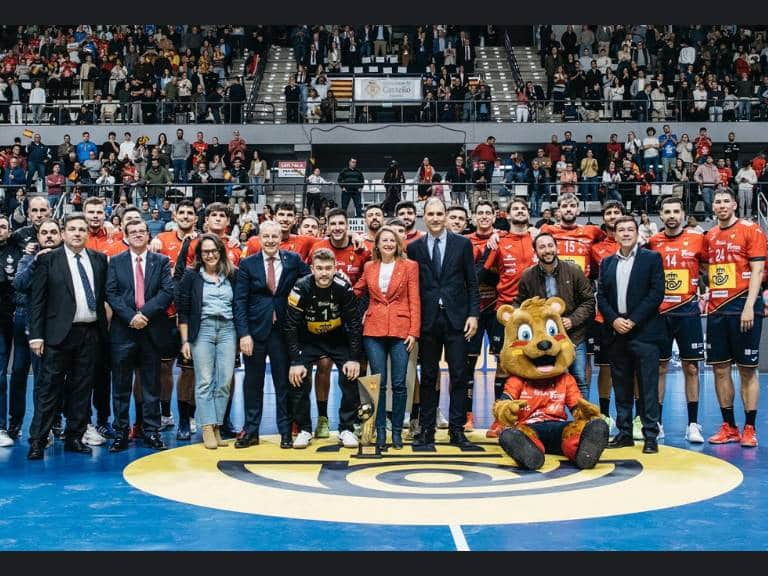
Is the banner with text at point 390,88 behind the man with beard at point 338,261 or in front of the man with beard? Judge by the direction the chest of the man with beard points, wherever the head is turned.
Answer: behind

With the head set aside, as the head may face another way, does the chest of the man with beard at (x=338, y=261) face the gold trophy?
yes

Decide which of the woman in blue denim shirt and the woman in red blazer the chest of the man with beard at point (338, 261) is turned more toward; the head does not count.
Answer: the woman in red blazer

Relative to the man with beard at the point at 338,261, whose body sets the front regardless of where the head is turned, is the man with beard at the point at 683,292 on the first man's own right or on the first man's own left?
on the first man's own left

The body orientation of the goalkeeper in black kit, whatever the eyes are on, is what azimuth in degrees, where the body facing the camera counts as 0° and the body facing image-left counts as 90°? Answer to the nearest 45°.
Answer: approximately 0°

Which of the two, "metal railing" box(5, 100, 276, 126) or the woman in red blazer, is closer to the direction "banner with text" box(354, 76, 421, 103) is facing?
the woman in red blazer

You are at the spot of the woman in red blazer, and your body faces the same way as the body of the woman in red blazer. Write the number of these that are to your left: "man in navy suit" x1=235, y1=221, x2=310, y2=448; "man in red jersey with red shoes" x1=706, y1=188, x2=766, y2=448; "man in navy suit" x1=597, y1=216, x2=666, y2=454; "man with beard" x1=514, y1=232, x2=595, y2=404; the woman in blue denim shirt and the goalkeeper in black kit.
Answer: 3

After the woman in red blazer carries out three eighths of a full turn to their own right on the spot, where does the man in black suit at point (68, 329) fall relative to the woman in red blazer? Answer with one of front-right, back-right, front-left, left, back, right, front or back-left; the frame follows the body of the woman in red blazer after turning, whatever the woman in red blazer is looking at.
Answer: front-left
